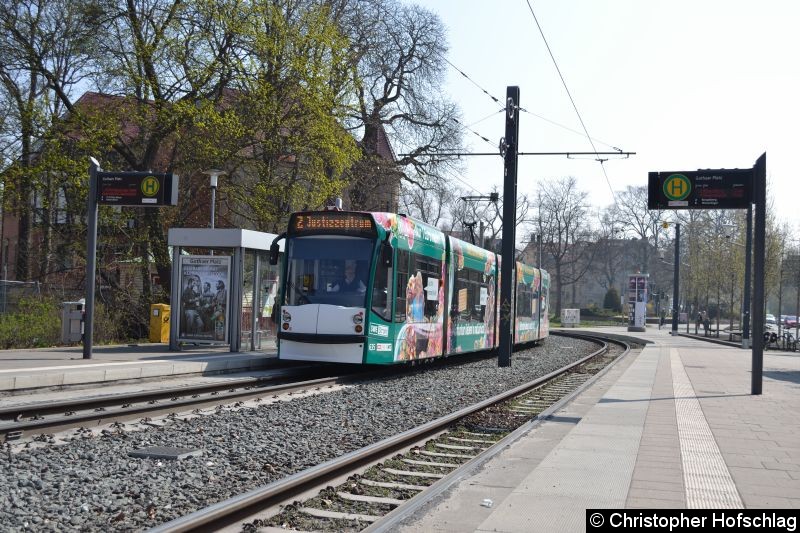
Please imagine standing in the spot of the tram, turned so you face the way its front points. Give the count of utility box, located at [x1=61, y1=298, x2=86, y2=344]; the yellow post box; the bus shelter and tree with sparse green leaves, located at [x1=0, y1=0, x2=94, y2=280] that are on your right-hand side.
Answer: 4

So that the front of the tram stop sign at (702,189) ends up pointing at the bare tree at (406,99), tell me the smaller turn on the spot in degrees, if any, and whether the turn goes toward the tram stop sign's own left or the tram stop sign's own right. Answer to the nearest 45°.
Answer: approximately 135° to the tram stop sign's own right

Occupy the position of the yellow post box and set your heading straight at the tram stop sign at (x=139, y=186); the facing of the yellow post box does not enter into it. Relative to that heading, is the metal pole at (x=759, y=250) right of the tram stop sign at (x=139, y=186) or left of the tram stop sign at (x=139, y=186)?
left

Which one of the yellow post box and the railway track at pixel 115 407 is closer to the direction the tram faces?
the railway track

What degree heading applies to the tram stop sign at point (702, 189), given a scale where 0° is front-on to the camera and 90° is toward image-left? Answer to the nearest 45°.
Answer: approximately 0°

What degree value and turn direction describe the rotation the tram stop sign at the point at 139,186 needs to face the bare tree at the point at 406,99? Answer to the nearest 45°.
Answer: approximately 135° to its left

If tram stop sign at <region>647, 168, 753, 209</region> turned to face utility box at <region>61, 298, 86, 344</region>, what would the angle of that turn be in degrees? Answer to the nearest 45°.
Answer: approximately 90° to its right

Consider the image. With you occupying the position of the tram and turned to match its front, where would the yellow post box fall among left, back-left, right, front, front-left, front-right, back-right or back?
right

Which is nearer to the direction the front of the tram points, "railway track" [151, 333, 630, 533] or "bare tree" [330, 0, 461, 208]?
the railway track

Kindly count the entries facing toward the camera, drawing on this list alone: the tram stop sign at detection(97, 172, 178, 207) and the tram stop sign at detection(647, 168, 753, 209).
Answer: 2

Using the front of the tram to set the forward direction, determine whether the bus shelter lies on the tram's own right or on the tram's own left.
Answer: on the tram's own right
